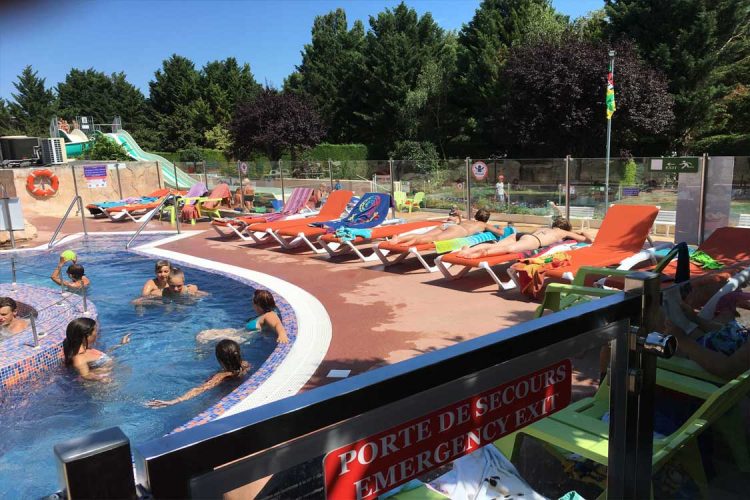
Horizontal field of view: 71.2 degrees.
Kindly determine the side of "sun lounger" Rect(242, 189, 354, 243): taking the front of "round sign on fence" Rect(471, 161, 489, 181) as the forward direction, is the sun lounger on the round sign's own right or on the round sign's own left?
on the round sign's own right

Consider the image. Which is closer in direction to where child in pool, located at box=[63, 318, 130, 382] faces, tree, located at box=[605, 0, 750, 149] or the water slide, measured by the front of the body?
the tree

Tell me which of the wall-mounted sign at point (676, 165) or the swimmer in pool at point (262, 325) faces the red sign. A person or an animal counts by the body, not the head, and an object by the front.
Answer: the wall-mounted sign

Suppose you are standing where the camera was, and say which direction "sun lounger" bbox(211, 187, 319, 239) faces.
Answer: facing the viewer and to the left of the viewer

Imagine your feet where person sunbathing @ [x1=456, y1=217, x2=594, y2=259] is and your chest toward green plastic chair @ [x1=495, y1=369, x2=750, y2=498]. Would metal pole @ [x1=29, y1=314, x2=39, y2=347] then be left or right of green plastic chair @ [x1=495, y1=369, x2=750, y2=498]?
right

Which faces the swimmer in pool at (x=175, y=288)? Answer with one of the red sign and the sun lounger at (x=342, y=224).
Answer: the sun lounger

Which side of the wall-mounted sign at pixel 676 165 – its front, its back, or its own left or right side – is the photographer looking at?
front

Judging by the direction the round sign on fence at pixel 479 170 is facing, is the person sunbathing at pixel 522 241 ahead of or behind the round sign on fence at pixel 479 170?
ahead

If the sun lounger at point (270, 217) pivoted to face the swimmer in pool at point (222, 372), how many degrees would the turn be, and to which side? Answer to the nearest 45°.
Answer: approximately 45° to its left

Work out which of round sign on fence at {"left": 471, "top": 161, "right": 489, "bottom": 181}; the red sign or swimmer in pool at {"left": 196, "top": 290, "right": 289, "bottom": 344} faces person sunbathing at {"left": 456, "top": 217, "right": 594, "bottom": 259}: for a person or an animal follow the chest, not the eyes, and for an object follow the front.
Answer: the round sign on fence

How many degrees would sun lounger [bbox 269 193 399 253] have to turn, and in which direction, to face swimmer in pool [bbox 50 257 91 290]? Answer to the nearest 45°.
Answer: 0° — it already faces them

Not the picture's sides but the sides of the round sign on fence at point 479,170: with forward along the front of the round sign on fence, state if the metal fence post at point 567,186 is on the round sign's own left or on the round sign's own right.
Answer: on the round sign's own left

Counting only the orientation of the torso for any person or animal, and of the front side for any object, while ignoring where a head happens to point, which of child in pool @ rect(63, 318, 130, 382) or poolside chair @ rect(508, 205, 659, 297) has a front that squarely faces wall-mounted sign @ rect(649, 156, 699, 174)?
the child in pool

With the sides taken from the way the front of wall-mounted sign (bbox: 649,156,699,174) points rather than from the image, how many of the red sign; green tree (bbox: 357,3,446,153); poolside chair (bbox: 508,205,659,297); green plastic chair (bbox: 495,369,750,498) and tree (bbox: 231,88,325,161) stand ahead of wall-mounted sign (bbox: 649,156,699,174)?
3

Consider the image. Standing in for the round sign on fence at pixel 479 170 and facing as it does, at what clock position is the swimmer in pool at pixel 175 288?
The swimmer in pool is roughly at 1 o'clock from the round sign on fence.

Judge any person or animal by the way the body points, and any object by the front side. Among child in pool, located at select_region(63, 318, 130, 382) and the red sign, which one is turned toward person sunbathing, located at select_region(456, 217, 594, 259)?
the child in pool

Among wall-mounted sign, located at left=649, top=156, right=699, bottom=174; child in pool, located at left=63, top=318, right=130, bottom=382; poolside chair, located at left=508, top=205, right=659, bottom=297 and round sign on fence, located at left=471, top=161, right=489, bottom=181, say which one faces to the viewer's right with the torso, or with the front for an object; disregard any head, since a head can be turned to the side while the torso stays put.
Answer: the child in pool

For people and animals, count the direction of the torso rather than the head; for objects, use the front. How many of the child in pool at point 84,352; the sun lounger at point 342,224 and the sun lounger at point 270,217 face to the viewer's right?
1

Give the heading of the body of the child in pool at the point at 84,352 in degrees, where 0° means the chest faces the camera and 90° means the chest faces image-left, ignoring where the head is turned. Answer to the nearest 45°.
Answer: approximately 270°

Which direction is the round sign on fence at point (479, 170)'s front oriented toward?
toward the camera
